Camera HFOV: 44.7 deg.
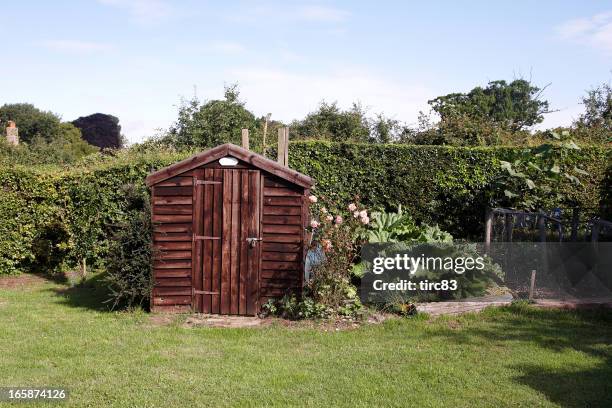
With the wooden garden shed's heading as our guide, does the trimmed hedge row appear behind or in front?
behind

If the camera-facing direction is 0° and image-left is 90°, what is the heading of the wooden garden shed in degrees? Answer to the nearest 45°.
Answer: approximately 0°

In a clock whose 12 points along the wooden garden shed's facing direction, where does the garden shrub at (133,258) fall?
The garden shrub is roughly at 3 o'clock from the wooden garden shed.

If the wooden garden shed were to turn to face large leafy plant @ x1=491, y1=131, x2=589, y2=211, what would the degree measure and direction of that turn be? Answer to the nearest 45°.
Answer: approximately 135° to its left
